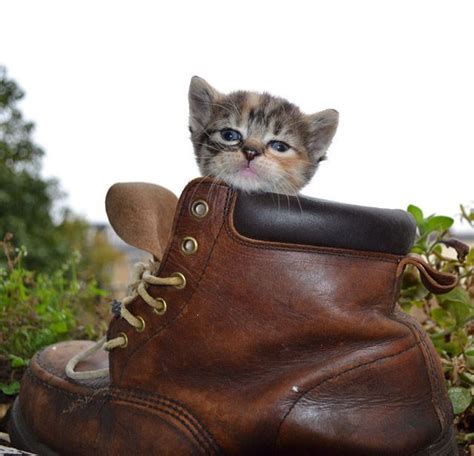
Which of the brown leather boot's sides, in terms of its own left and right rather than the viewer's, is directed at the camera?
left
